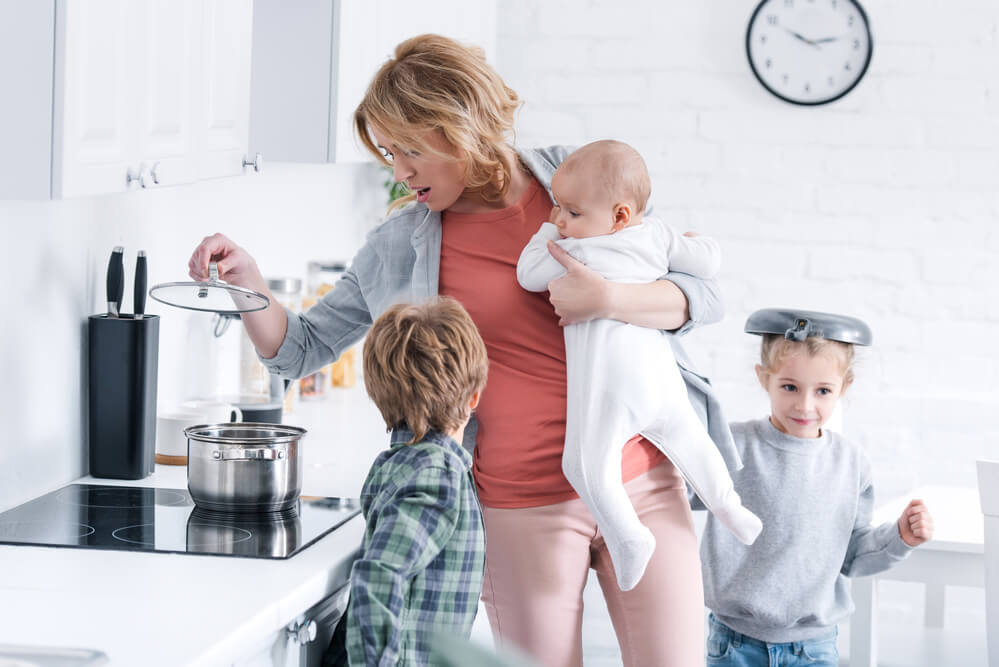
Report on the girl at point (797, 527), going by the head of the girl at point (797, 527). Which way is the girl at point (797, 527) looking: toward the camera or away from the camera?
toward the camera

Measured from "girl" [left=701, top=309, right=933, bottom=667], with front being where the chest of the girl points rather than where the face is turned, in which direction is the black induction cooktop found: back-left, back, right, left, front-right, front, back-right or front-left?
front-right

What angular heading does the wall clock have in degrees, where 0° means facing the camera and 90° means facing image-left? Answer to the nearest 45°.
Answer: approximately 0°

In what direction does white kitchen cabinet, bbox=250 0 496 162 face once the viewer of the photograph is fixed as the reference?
facing the viewer and to the right of the viewer

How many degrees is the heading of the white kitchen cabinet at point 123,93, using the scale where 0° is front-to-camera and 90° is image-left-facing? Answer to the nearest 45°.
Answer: approximately 315°

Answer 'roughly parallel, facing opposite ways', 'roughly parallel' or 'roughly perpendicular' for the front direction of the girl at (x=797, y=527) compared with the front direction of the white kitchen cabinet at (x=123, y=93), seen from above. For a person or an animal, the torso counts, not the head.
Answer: roughly perpendicular

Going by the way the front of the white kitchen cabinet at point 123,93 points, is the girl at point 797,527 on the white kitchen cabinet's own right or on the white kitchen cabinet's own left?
on the white kitchen cabinet's own left

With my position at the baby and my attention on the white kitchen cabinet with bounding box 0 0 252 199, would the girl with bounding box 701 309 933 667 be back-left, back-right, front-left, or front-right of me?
back-right

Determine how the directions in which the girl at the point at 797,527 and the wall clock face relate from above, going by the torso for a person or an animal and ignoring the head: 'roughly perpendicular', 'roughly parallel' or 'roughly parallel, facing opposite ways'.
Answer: roughly parallel

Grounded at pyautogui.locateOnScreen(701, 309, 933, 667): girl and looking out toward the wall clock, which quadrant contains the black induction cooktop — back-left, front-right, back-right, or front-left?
back-left

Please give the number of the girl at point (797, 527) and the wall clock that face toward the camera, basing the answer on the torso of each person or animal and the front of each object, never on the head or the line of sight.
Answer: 2

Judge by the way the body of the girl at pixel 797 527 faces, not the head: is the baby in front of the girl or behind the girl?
in front

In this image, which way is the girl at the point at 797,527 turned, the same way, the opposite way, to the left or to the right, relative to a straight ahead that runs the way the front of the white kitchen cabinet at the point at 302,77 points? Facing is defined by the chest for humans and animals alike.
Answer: to the right

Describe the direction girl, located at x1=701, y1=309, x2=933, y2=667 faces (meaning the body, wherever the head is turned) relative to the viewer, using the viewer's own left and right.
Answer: facing the viewer

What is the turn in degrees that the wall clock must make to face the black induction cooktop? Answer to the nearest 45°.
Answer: approximately 45° to its right
